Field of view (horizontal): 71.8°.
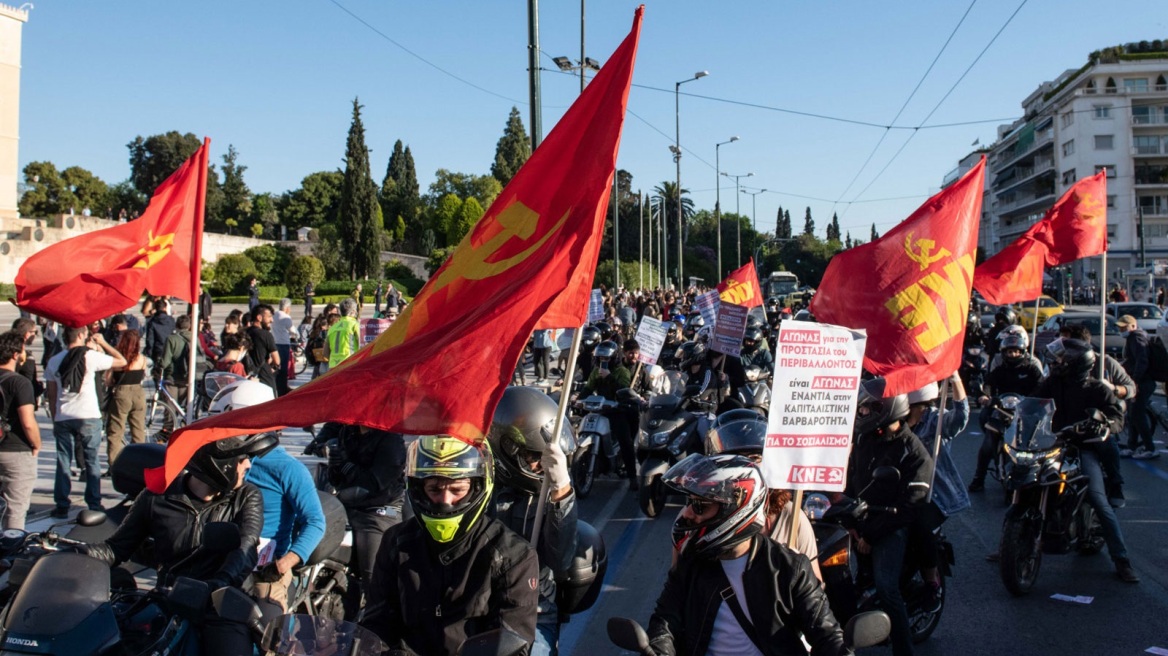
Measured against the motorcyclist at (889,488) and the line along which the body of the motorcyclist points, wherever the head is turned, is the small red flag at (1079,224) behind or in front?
behind

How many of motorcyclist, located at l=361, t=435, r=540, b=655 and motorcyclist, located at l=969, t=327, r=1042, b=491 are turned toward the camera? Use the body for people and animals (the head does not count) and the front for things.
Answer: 2

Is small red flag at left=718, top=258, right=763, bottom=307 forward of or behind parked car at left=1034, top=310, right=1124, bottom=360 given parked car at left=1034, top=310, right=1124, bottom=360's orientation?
forward

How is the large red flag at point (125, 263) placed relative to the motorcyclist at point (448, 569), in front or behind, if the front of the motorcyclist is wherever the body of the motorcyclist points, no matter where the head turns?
behind

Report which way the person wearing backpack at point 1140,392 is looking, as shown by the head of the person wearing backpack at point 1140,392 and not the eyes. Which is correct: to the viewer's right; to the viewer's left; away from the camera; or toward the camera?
to the viewer's left

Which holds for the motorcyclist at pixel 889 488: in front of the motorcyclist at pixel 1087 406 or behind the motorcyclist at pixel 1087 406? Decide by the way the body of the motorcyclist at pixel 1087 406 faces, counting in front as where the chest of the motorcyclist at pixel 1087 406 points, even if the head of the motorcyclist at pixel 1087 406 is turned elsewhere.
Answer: in front

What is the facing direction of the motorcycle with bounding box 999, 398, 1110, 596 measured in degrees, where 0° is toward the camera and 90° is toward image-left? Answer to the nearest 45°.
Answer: approximately 45°

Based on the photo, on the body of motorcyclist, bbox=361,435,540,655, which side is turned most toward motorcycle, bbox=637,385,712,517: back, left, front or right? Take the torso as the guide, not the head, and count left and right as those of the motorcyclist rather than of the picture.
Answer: back

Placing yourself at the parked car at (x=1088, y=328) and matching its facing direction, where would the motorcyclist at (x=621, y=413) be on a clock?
The motorcyclist is roughly at 11 o'clock from the parked car.

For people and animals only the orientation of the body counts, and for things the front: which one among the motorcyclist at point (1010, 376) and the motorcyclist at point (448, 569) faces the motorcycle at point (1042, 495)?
the motorcyclist at point (1010, 376)

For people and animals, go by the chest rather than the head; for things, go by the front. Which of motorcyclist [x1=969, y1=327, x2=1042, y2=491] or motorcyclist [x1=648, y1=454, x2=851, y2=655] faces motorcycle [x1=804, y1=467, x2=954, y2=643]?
motorcyclist [x1=969, y1=327, x2=1042, y2=491]

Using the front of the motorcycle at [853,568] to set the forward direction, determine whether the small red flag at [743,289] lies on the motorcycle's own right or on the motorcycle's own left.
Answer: on the motorcycle's own right

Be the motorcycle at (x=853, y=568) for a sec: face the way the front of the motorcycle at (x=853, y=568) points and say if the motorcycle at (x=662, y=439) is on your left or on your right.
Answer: on your right
